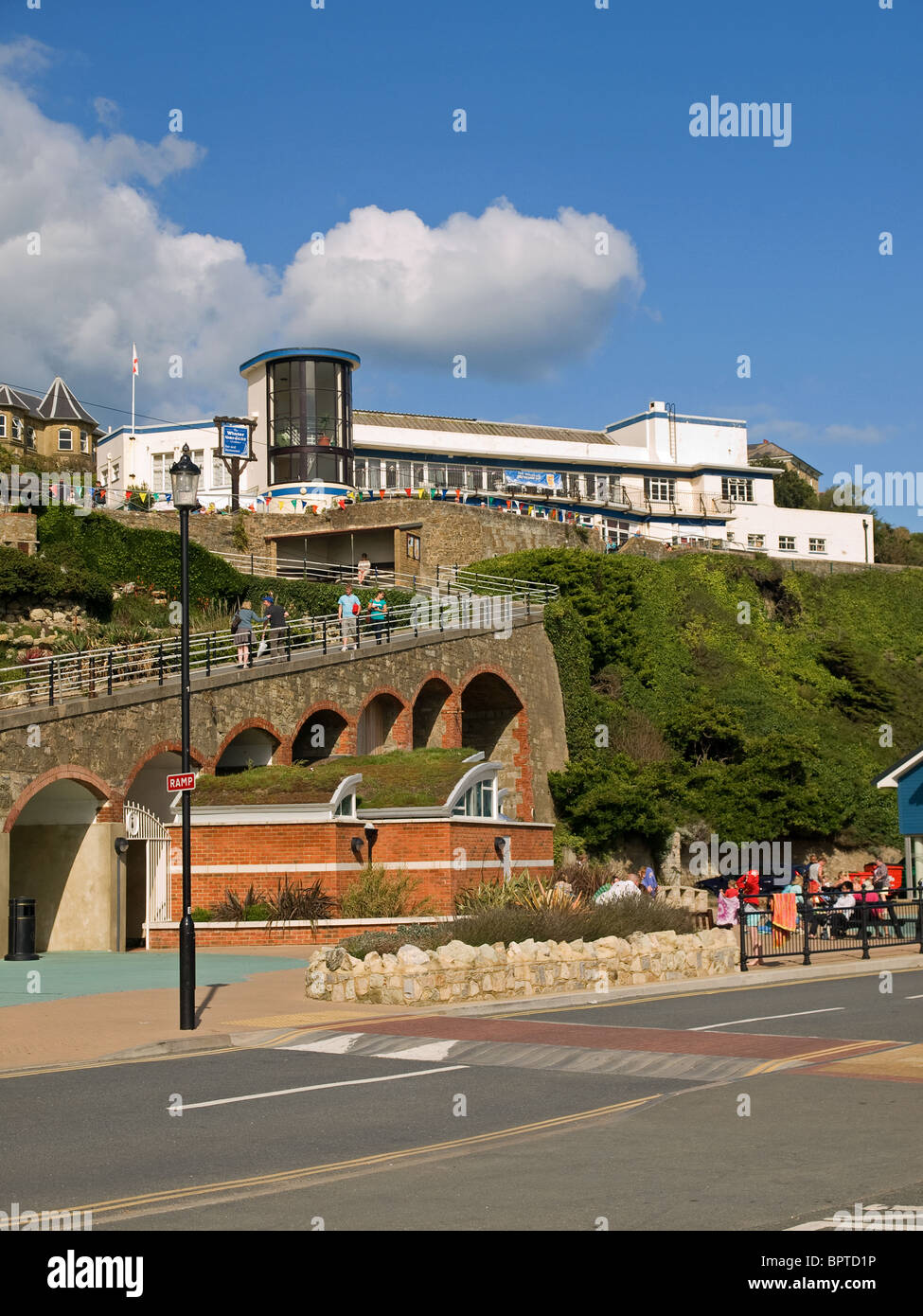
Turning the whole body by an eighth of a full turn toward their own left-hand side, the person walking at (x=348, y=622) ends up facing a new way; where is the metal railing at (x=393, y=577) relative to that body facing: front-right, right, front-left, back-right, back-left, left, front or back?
back

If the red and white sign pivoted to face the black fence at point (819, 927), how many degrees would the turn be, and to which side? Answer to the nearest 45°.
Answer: approximately 135° to its left

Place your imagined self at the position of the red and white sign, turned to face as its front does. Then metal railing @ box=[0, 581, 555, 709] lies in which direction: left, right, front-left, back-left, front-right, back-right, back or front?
back

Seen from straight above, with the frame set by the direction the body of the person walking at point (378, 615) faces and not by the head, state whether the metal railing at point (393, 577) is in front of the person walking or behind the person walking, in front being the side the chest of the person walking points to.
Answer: behind

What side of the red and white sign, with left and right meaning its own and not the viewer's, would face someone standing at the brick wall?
back

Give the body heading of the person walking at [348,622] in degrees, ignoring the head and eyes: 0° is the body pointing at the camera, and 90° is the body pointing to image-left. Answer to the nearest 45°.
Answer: approximately 45°

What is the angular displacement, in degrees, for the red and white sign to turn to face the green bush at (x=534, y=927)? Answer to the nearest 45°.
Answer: approximately 135° to its left

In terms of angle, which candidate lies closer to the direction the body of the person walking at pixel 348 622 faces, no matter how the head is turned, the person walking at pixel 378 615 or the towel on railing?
the towel on railing

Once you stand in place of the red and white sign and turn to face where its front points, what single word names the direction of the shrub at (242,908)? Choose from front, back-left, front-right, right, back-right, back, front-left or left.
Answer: back

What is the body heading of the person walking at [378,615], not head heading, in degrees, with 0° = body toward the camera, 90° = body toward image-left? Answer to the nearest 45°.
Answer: approximately 45°
